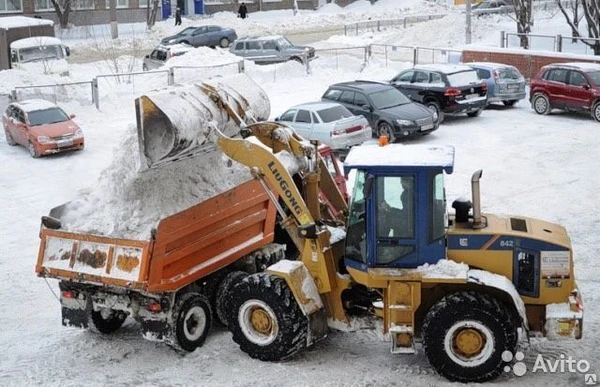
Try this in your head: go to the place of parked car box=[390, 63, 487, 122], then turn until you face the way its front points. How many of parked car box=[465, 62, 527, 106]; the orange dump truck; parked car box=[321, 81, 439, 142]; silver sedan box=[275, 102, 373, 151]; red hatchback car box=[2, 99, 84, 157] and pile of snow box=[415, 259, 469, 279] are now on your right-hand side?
1

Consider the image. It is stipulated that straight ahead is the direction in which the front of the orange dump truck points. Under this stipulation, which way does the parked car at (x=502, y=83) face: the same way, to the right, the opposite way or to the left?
to the left

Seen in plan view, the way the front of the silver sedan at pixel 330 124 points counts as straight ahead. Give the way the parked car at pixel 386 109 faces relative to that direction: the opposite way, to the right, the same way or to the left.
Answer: the opposite way

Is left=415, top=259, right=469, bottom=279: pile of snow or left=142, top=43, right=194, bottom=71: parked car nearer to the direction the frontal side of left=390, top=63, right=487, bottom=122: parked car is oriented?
the parked car

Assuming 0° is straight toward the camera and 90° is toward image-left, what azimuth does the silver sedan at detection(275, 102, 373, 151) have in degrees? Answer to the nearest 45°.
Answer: approximately 135°

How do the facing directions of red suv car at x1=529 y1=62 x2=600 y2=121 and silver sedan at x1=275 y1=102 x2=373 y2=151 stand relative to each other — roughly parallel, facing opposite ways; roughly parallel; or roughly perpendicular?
roughly parallel, facing opposite ways

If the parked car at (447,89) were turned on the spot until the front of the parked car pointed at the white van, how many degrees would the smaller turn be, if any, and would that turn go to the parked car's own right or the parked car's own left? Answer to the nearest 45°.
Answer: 0° — it already faces it

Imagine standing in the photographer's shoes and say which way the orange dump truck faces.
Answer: facing away from the viewer and to the right of the viewer

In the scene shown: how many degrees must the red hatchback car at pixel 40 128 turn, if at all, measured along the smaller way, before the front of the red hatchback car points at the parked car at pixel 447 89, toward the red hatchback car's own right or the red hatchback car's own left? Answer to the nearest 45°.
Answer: approximately 45° to the red hatchback car's own left

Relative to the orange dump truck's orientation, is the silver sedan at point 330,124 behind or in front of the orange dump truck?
in front

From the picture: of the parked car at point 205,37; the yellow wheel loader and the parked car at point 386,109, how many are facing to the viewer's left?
2

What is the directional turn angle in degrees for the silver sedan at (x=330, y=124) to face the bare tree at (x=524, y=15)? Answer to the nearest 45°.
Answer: approximately 90° to its right

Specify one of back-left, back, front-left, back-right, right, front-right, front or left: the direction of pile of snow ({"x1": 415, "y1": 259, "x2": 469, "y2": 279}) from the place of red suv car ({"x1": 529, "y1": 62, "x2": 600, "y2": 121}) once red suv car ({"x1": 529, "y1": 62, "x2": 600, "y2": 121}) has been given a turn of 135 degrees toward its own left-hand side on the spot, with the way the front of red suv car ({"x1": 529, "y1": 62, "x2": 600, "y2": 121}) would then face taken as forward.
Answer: back

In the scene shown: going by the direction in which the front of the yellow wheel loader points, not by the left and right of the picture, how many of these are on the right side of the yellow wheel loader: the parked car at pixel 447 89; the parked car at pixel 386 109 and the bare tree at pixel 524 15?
3

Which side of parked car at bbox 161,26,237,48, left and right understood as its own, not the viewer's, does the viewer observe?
left

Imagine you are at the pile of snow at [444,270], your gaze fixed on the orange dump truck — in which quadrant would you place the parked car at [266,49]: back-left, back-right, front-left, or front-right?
front-right
